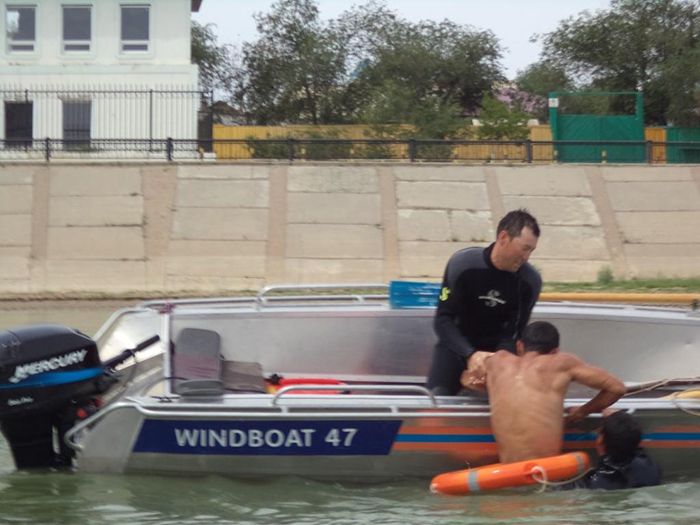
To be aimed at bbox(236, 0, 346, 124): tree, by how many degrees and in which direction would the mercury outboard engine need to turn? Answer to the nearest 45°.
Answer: approximately 90° to its left

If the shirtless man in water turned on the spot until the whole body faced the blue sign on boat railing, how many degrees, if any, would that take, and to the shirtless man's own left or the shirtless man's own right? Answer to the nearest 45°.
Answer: approximately 45° to the shirtless man's own left

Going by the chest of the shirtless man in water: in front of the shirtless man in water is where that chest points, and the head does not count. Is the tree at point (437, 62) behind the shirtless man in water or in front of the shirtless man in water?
in front

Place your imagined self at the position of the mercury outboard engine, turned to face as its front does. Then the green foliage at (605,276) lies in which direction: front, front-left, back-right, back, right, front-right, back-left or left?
front-left

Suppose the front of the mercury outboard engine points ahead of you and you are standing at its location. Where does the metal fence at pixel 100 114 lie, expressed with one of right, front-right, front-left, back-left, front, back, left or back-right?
left

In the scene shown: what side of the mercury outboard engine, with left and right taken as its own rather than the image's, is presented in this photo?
right

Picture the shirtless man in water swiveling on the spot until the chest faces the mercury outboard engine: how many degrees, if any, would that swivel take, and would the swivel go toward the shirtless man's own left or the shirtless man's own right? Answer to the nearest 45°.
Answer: approximately 90° to the shirtless man's own left

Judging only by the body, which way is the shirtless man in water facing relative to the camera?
away from the camera

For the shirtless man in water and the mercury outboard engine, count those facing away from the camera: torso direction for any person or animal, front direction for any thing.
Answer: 1

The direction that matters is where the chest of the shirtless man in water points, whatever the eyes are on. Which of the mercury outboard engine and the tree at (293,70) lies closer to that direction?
the tree

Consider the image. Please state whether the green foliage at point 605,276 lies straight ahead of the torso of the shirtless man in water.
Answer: yes

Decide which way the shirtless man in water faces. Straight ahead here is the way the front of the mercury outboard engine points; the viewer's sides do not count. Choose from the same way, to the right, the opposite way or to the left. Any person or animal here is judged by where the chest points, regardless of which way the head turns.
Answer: to the left

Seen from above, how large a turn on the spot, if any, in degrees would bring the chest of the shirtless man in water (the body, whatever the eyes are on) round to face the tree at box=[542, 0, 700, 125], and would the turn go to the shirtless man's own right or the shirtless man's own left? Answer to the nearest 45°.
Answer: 0° — they already face it

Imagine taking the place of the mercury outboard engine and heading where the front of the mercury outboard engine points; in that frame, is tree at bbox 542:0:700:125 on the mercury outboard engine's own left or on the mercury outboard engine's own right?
on the mercury outboard engine's own left
